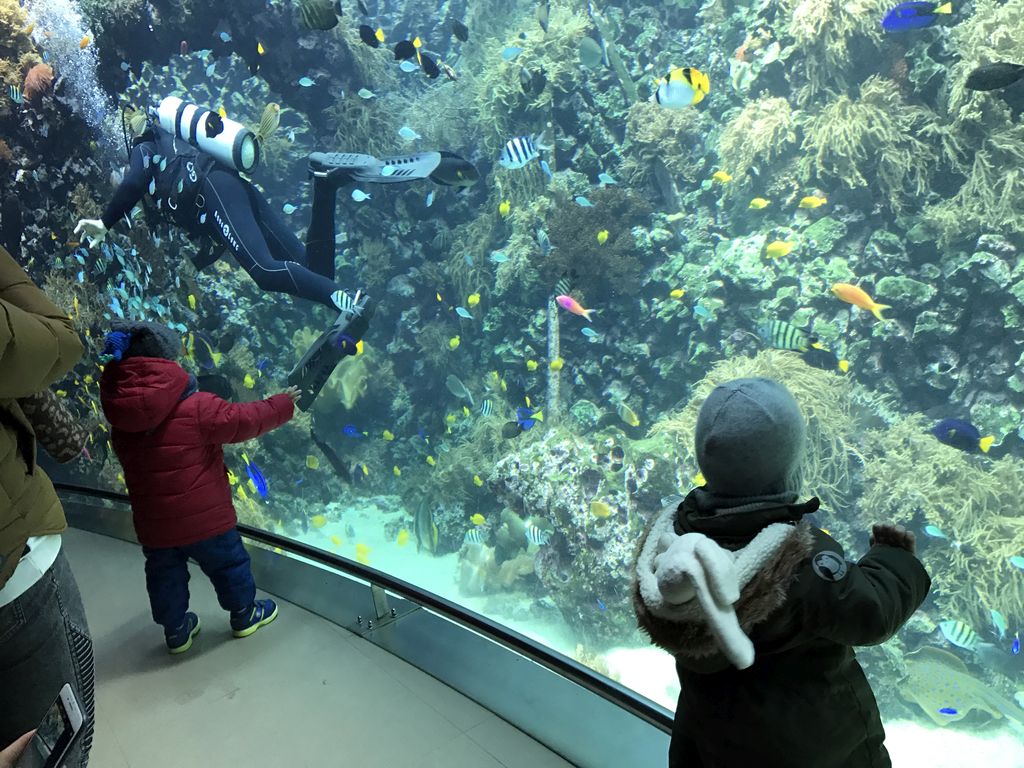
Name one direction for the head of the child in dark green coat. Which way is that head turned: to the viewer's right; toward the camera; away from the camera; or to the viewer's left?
away from the camera

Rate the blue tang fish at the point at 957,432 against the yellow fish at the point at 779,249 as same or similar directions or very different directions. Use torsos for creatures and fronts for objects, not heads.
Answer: same or similar directions

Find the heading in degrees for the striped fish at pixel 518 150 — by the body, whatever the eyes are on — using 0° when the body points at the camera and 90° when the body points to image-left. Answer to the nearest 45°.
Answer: approximately 90°

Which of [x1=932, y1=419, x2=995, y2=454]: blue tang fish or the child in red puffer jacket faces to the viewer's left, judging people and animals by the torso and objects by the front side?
the blue tang fish

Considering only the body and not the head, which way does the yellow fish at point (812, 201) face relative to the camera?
to the viewer's left

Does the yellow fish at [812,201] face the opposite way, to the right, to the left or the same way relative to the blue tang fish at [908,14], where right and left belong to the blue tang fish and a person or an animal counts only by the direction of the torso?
the same way

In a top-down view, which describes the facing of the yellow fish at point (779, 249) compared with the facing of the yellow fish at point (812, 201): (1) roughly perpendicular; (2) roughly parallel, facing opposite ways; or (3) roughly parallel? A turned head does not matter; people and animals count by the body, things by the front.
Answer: roughly parallel

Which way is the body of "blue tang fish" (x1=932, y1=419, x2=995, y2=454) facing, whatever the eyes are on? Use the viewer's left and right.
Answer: facing to the left of the viewer

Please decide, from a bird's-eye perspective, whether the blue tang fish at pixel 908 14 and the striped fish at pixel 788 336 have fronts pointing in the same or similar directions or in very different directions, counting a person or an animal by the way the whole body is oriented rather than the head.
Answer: same or similar directions

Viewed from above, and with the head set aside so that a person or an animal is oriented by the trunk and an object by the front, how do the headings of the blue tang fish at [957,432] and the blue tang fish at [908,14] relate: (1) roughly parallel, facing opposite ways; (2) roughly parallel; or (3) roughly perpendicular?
roughly parallel

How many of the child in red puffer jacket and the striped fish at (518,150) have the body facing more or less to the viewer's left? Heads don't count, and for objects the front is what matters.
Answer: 1

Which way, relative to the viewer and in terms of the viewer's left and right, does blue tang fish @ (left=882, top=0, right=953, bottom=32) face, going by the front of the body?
facing to the left of the viewer

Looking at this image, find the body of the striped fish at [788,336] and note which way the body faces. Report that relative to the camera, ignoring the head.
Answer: to the viewer's left

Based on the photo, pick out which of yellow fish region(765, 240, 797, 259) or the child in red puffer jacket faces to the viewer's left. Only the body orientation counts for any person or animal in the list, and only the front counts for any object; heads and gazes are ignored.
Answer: the yellow fish

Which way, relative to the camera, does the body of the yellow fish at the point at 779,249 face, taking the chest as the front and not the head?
to the viewer's left

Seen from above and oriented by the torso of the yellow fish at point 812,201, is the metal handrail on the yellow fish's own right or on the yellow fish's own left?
on the yellow fish's own left
